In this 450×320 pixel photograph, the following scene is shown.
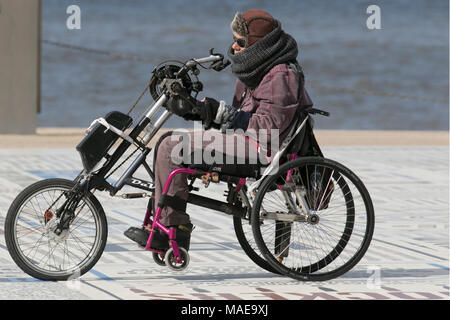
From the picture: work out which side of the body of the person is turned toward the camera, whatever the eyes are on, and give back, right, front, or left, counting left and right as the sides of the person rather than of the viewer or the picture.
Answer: left

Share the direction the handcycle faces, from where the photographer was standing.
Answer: facing to the left of the viewer
